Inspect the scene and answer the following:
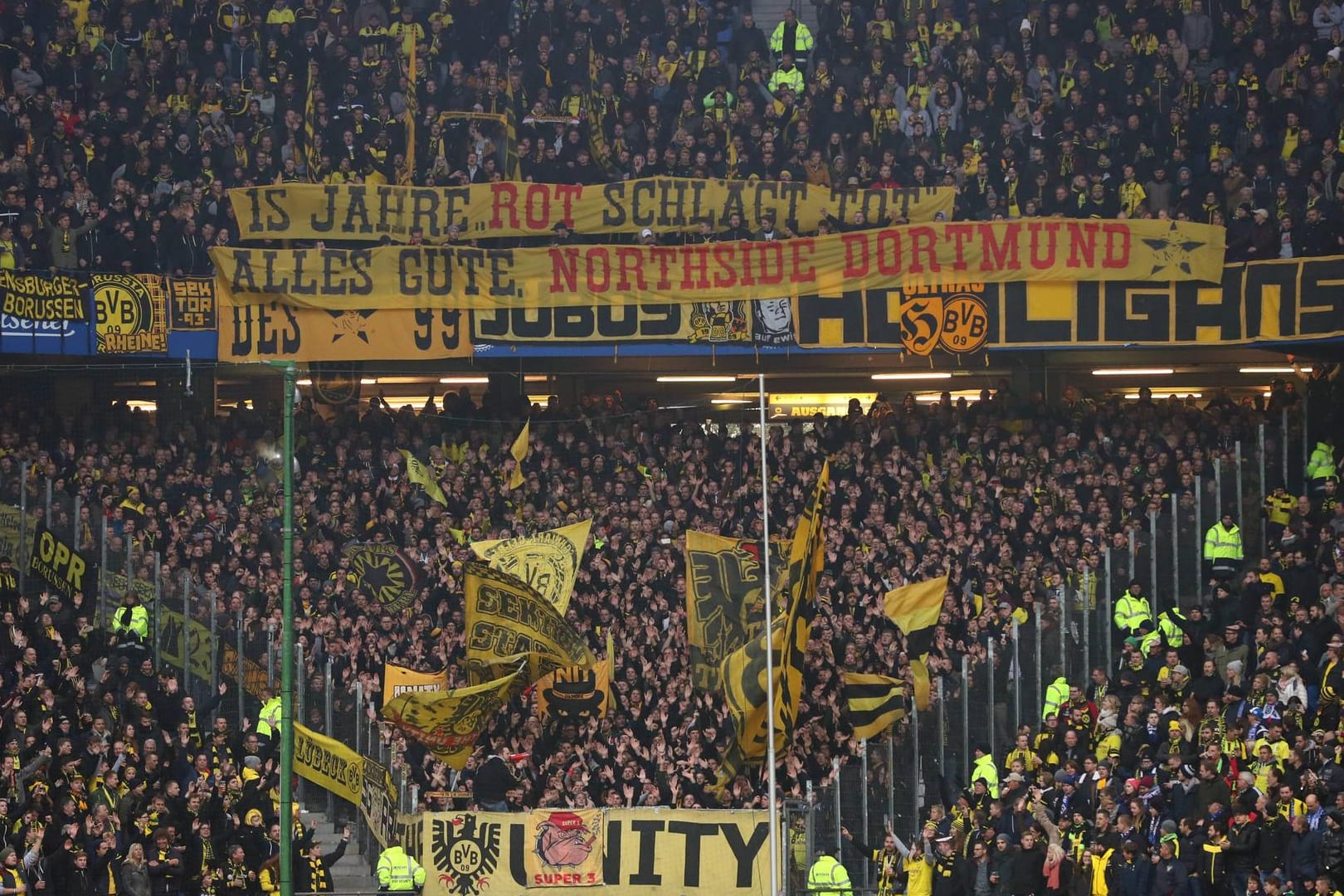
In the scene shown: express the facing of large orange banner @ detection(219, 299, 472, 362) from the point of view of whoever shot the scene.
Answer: facing the viewer

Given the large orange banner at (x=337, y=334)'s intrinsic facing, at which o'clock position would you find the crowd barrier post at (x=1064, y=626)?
The crowd barrier post is roughly at 10 o'clock from the large orange banner.

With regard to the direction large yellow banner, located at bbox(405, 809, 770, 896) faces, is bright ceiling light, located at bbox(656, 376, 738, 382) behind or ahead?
behind

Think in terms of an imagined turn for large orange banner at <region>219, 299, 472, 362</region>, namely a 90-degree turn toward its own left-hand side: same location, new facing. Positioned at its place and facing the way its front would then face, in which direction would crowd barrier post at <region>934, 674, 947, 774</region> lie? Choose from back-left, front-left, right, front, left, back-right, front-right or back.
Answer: front-right

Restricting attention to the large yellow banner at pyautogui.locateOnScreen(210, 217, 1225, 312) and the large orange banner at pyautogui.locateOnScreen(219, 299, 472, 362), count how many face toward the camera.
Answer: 2

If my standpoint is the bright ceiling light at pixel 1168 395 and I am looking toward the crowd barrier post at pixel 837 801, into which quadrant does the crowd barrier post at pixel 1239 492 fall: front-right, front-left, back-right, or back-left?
front-left

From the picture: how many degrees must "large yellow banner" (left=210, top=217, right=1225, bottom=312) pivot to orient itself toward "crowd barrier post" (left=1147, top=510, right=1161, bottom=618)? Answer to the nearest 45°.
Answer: approximately 45° to its left

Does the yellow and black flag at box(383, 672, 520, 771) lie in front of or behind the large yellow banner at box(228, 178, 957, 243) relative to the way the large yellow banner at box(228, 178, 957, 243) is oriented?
in front

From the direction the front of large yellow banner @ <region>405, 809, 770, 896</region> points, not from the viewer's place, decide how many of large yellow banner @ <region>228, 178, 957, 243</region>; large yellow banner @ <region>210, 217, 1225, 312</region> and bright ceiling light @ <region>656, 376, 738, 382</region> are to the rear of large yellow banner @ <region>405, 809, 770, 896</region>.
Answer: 3

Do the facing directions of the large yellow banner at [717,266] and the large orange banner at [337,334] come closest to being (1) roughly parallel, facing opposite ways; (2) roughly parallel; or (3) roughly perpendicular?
roughly parallel

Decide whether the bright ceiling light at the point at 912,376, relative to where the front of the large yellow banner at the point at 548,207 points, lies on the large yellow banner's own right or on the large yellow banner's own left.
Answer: on the large yellow banner's own left

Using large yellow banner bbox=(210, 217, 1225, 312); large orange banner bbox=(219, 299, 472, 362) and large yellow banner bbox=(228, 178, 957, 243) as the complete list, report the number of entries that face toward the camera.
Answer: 3

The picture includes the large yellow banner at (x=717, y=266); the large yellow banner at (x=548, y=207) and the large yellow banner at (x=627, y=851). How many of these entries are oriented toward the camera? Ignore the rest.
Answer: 3

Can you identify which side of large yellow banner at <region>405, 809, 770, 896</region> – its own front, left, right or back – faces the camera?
front
